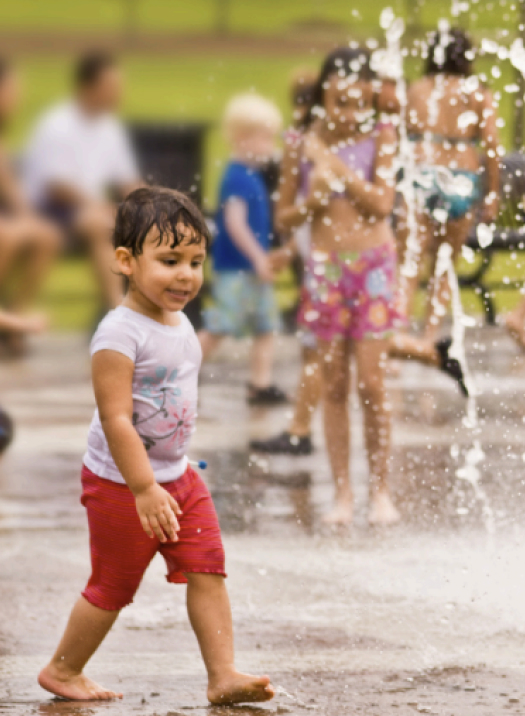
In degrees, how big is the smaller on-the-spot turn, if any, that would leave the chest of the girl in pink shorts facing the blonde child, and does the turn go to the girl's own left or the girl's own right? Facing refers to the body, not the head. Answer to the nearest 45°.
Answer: approximately 180°

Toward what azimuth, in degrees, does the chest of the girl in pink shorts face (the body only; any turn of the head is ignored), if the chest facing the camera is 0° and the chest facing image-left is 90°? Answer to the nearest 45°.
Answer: approximately 0°

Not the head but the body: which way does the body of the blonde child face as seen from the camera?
to the viewer's right

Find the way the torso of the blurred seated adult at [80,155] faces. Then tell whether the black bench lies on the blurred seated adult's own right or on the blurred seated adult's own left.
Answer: on the blurred seated adult's own left

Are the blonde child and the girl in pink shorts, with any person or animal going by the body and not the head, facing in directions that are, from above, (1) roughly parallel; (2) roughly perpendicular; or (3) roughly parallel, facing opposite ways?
roughly perpendicular

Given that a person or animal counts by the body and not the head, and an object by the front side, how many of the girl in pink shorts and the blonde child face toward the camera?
1

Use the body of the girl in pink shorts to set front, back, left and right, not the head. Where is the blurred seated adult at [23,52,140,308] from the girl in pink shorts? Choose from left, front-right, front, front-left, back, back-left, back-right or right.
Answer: back-right

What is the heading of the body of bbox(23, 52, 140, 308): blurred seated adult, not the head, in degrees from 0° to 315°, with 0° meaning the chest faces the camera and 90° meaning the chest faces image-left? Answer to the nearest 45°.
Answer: approximately 315°
